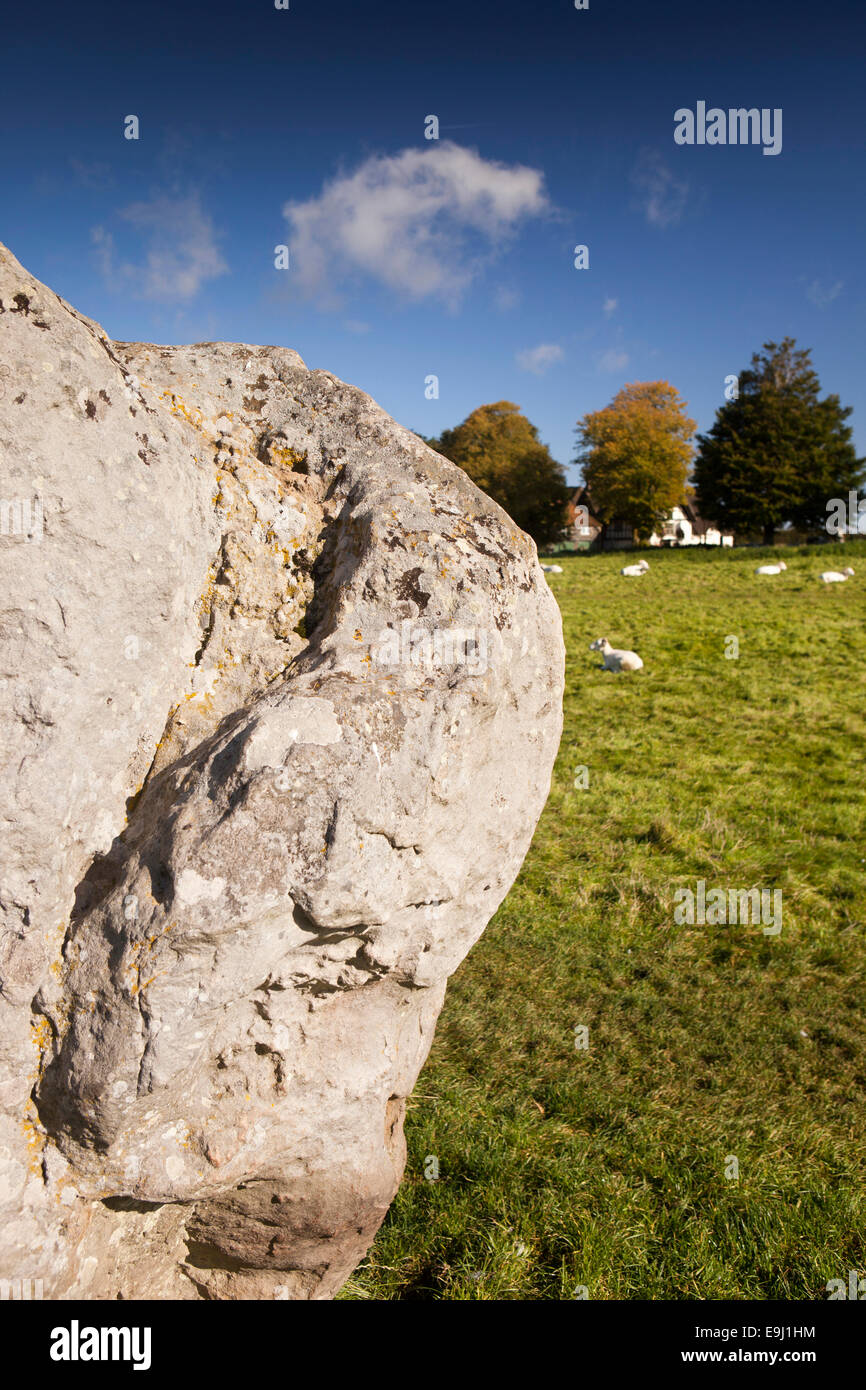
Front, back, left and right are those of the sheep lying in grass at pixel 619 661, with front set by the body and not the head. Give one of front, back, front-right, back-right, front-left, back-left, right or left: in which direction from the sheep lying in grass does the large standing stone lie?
left

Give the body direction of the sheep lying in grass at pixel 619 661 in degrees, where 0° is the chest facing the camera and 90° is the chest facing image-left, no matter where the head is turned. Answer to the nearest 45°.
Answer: approximately 90°
